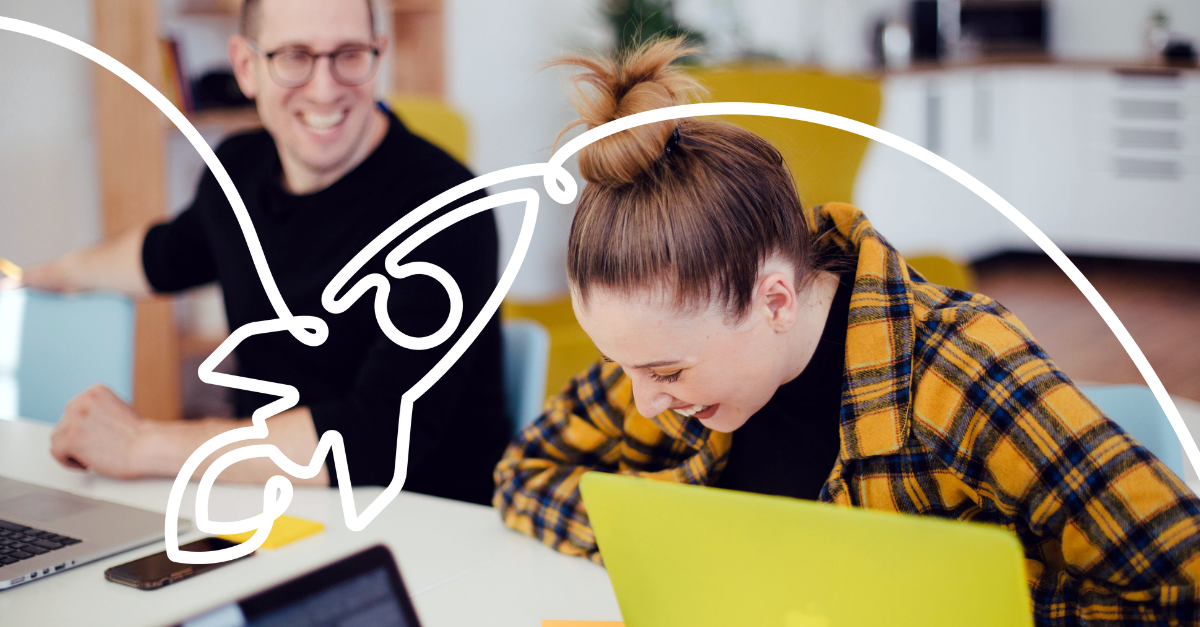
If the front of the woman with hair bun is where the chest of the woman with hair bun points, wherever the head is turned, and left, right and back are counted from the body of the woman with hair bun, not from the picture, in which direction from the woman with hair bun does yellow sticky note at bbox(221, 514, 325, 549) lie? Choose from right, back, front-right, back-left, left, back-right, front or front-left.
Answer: front-right

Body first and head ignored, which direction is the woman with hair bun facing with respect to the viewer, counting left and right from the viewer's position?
facing the viewer and to the left of the viewer

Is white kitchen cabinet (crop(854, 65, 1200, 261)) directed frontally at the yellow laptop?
yes

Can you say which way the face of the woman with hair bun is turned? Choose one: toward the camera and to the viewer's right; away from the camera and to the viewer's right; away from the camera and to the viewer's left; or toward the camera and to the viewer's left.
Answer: toward the camera and to the viewer's left

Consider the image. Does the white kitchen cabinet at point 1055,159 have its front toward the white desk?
yes

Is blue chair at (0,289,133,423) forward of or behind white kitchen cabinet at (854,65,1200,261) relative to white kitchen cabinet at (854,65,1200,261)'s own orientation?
forward

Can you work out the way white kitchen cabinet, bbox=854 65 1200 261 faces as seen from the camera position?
facing the viewer

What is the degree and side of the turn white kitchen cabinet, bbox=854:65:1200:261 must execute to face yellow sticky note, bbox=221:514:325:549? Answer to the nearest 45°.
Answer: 0° — it already faces it

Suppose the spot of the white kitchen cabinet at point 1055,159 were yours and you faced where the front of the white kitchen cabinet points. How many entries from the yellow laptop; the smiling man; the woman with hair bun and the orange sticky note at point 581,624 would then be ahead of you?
4
